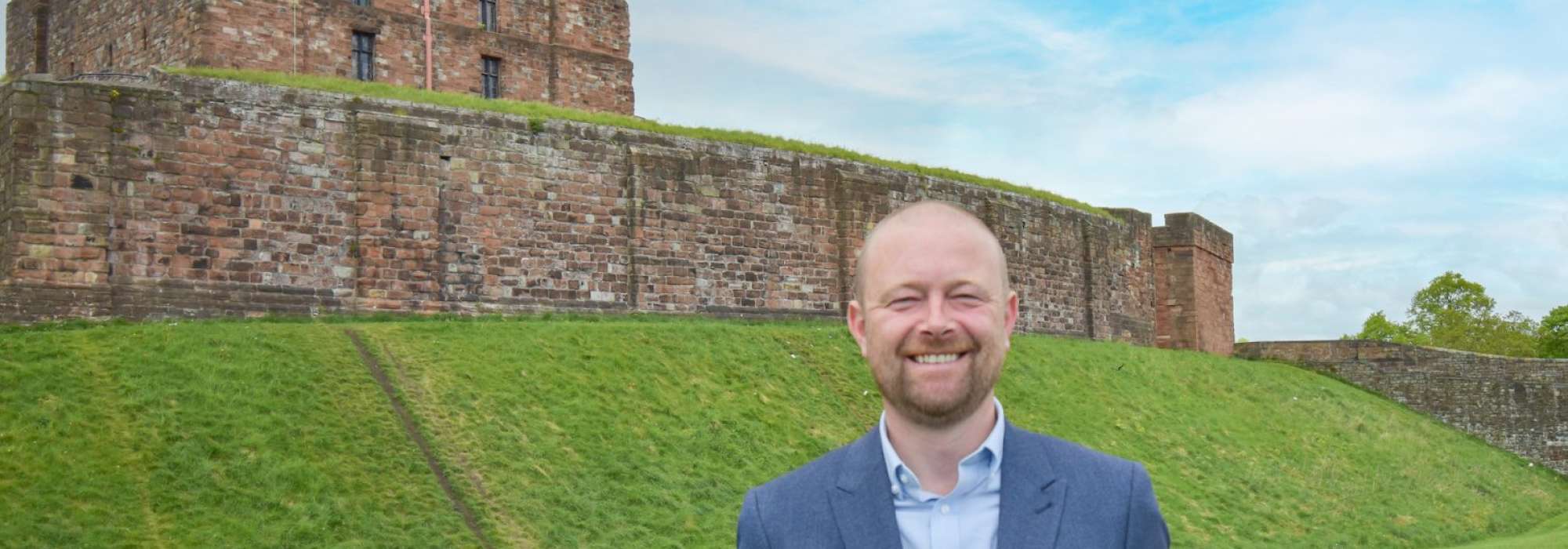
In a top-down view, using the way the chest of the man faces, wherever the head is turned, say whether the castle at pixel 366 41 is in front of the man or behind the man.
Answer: behind

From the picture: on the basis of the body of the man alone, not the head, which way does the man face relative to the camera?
toward the camera

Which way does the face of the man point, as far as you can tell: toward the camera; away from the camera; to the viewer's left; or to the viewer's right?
toward the camera

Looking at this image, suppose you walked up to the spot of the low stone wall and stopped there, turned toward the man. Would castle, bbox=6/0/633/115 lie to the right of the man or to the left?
right

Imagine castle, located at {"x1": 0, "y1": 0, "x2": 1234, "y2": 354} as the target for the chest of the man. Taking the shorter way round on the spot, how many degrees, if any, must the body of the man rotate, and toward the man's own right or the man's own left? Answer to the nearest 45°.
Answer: approximately 135° to the man's own right

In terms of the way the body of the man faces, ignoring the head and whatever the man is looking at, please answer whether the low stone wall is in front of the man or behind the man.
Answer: behind

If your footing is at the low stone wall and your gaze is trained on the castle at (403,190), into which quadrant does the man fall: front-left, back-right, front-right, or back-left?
front-left
